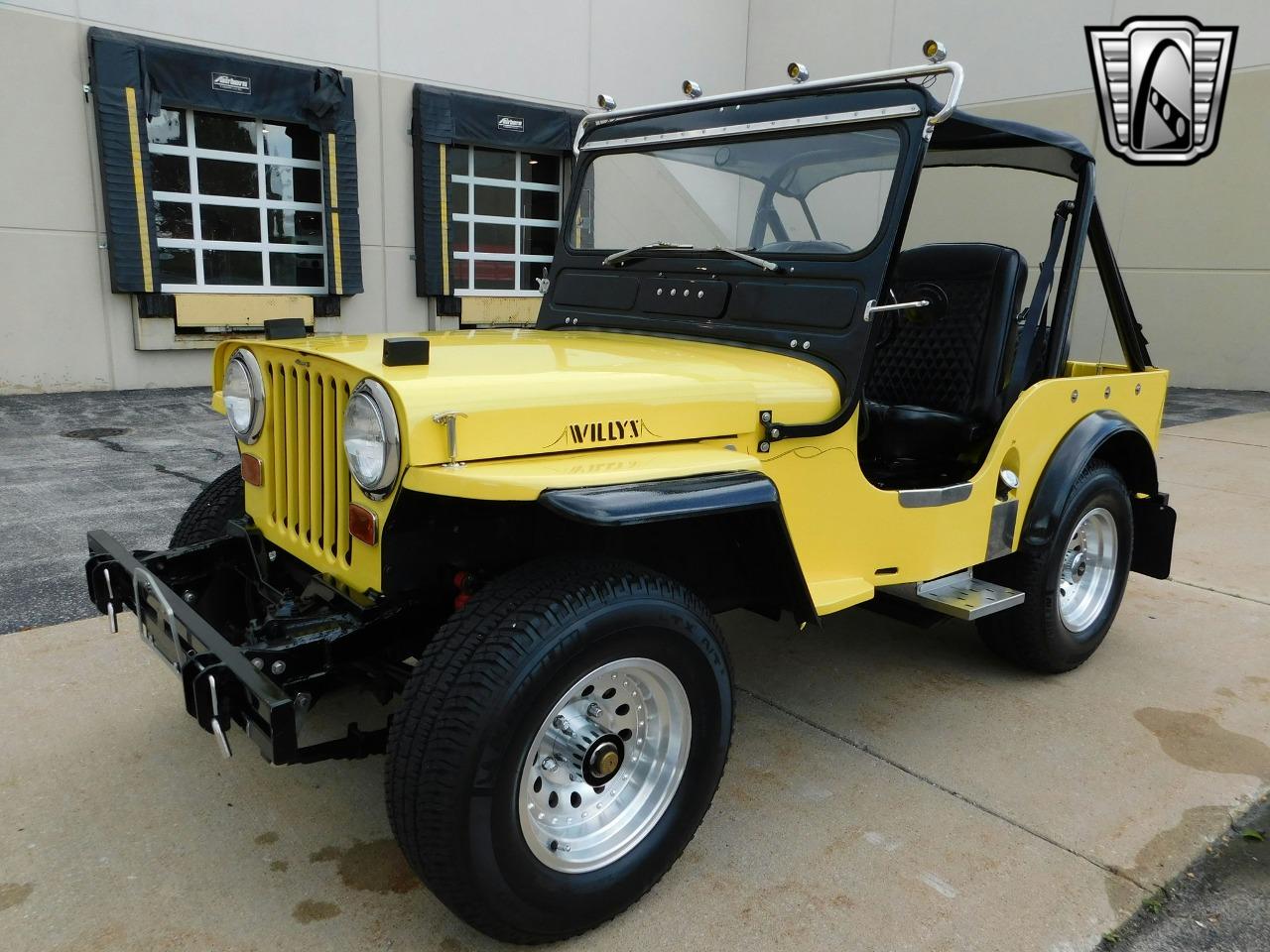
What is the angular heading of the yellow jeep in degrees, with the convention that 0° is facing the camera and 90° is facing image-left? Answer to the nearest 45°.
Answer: approximately 45°
